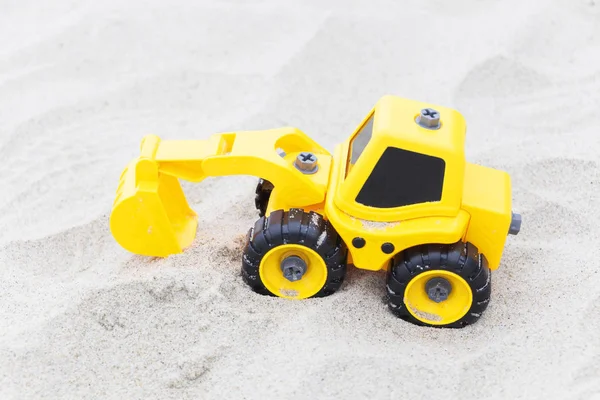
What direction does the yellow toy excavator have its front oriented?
to the viewer's left
